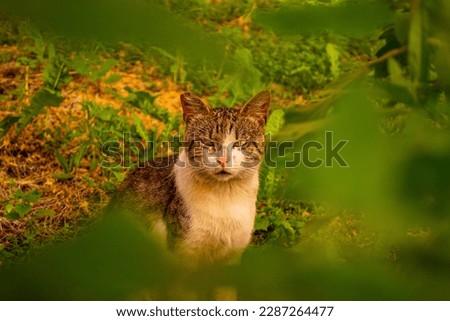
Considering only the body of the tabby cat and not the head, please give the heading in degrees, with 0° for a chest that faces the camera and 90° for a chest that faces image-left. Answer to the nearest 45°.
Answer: approximately 315°

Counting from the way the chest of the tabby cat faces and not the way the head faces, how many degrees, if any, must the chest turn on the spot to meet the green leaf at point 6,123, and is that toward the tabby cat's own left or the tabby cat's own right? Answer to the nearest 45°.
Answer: approximately 180°

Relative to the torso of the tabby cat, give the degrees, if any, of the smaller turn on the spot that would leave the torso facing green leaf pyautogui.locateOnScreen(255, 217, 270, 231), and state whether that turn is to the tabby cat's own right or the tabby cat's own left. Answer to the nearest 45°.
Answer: approximately 90° to the tabby cat's own left

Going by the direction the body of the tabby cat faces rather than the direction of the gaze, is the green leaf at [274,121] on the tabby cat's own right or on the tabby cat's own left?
on the tabby cat's own left
